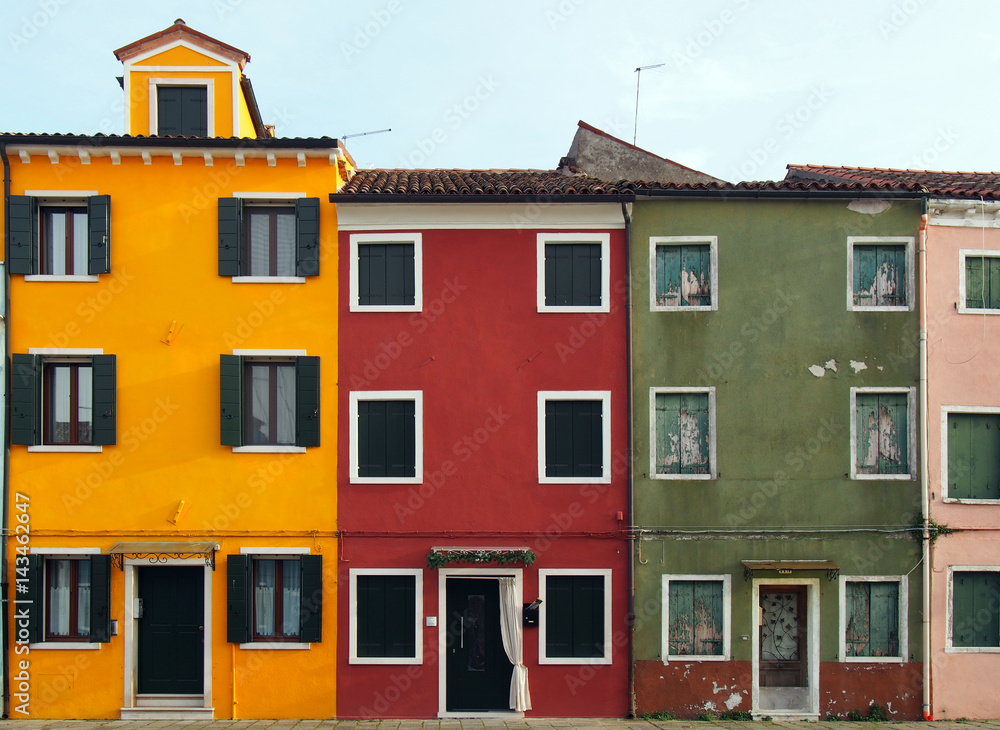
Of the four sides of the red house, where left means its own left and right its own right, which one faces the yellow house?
right

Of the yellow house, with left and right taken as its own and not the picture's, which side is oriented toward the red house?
left

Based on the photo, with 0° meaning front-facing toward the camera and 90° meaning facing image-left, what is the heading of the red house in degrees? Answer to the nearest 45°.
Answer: approximately 0°

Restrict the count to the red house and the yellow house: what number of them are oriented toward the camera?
2

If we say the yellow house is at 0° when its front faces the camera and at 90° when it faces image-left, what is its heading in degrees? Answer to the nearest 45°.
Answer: approximately 0°
